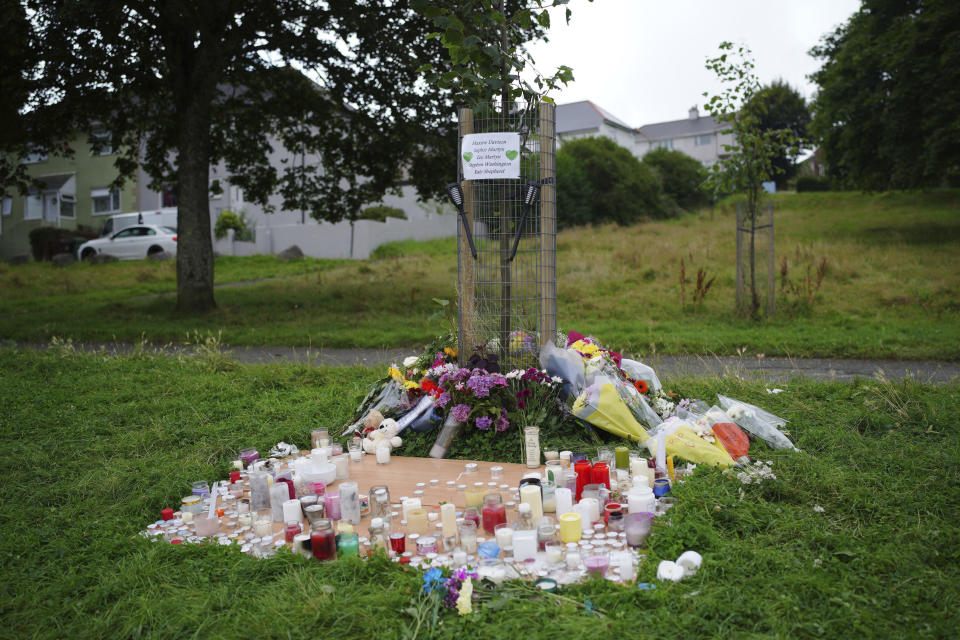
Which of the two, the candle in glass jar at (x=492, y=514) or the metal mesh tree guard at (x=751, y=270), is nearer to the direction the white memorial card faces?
the candle in glass jar

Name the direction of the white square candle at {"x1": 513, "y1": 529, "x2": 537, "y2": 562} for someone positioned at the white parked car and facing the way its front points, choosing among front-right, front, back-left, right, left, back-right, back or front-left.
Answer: left

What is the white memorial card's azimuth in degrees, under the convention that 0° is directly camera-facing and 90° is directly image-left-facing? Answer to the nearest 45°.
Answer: approximately 0°

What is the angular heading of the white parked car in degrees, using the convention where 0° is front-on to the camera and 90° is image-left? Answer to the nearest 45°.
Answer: approximately 90°

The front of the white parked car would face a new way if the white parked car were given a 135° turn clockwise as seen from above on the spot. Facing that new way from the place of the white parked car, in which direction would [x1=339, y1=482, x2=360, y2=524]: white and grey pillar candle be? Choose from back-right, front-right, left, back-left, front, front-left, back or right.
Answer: back-right

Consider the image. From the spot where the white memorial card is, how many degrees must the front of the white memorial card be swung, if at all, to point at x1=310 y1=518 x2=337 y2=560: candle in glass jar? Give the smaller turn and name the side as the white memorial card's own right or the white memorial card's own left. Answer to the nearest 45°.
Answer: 0° — it already faces it

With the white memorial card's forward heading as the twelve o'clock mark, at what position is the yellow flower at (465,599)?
The yellow flower is roughly at 12 o'clock from the white memorial card.

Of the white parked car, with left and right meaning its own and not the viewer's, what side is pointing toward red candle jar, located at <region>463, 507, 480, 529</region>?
left

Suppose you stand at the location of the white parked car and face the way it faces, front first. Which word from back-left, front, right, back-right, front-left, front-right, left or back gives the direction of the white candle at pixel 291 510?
left

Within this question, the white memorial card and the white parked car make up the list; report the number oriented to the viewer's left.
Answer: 1

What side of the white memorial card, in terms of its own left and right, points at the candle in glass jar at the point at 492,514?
front

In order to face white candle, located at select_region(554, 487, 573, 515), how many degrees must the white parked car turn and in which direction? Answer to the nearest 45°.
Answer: approximately 90° to its left

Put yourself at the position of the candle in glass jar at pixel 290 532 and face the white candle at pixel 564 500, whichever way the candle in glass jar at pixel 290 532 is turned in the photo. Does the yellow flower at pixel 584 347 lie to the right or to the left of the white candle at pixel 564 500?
left

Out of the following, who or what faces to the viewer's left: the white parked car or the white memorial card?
the white parked car

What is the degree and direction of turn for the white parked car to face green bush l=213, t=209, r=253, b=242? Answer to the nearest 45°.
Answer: approximately 135° to its right

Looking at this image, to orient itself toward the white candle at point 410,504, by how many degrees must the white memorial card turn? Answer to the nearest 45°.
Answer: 0° — it already faces it
